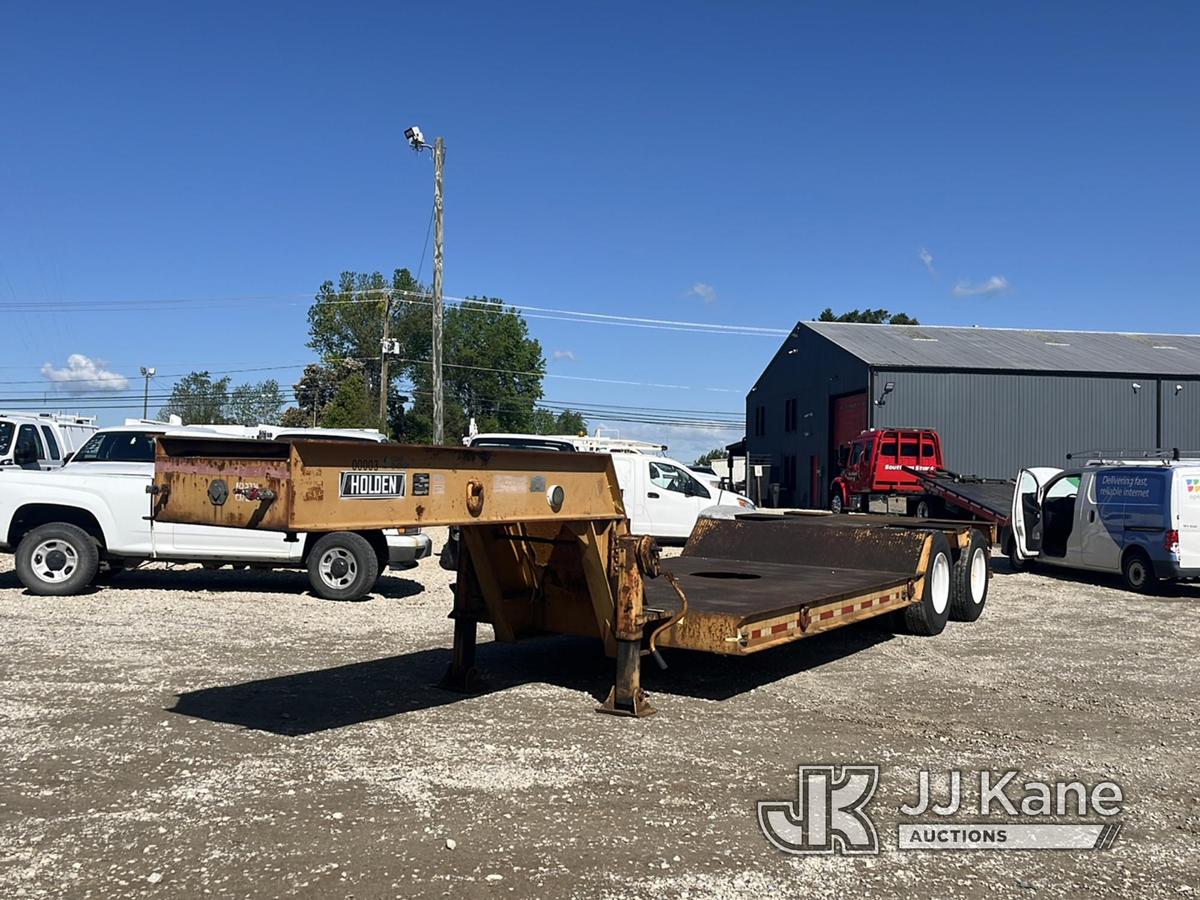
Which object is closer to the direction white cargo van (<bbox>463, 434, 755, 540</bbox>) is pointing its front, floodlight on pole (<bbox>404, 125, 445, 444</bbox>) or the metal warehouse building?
the metal warehouse building

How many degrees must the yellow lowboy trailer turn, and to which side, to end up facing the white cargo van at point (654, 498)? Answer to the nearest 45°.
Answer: approximately 135° to its right

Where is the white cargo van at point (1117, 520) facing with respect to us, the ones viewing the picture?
facing away from the viewer and to the left of the viewer

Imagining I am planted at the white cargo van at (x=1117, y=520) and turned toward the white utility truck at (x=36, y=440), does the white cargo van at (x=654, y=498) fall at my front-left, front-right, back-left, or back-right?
front-right

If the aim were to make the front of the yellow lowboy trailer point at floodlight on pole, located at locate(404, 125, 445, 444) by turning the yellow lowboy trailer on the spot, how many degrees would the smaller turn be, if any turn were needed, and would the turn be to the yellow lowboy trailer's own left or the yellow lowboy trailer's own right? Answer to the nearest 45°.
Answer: approximately 135° to the yellow lowboy trailer's own right

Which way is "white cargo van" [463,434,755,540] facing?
to the viewer's right

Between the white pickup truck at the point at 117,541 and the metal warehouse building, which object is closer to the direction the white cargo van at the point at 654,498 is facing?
the metal warehouse building

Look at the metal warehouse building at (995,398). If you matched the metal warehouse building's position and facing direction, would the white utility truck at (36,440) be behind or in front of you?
in front

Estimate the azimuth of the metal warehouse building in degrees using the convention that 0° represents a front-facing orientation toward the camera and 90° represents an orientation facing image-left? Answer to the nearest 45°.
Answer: approximately 45°

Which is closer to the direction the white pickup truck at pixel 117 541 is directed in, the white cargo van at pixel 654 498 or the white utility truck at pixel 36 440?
the white utility truck
